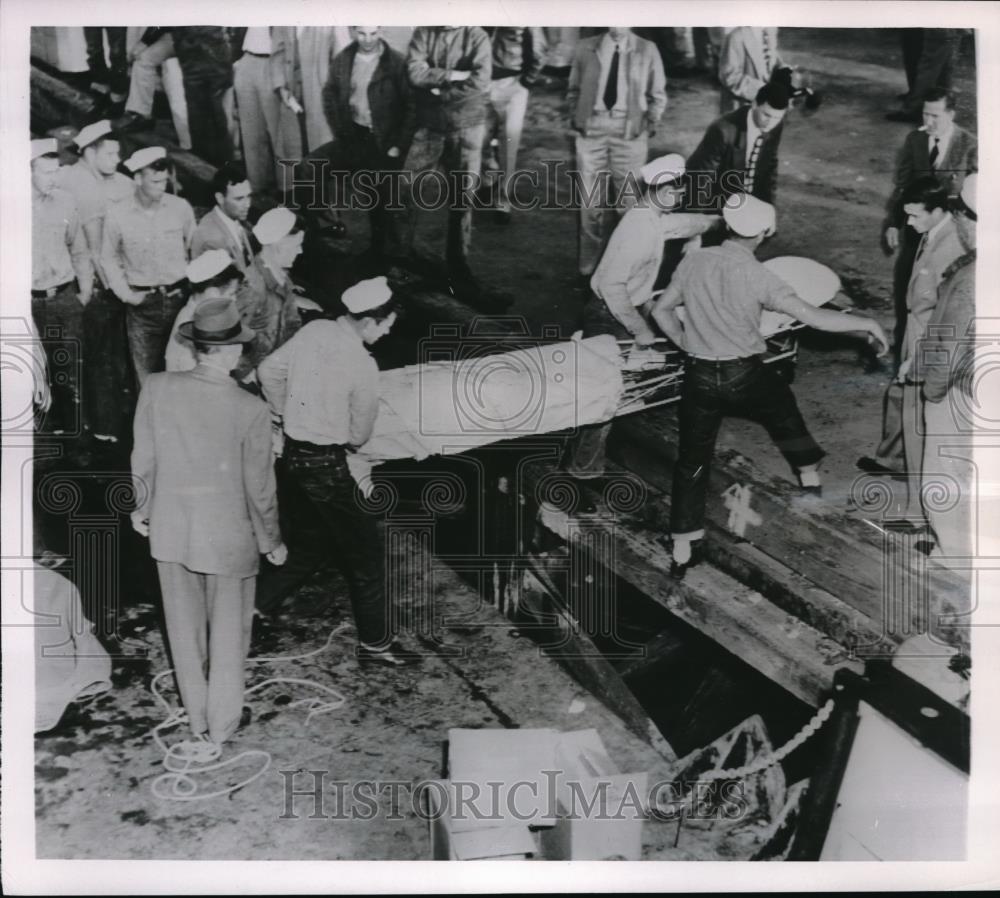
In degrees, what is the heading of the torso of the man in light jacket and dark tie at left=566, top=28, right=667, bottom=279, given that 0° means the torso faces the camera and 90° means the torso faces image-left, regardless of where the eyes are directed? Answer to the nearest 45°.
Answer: approximately 0°

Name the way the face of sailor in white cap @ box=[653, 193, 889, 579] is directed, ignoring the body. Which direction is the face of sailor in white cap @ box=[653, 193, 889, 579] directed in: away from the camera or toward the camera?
away from the camera

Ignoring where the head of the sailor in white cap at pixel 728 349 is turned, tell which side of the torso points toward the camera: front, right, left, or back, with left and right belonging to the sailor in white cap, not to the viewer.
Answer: back

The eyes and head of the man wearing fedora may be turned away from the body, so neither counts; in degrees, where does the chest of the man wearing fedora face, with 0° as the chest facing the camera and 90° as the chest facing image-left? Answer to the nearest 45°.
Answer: approximately 180°
